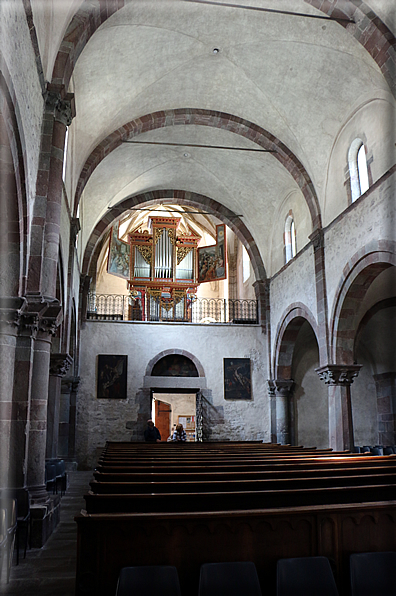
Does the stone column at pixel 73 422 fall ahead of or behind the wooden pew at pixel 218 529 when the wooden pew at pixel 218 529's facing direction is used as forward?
behind

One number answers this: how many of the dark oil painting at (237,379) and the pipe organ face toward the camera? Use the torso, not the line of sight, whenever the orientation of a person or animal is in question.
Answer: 2

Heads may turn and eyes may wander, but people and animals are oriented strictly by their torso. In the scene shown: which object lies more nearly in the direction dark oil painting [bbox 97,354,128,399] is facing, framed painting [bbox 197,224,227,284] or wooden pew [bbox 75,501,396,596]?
the wooden pew

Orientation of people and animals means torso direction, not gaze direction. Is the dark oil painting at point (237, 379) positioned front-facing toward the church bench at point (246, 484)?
yes

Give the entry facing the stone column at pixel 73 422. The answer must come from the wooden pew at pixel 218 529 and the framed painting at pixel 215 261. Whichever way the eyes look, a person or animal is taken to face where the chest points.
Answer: the framed painting

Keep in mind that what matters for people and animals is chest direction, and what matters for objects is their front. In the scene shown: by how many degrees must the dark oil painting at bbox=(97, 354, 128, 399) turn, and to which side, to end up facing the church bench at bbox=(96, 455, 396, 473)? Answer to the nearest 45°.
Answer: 0° — it already faces it

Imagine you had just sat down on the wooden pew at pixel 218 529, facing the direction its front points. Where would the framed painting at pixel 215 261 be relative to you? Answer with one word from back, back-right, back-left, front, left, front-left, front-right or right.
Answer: back

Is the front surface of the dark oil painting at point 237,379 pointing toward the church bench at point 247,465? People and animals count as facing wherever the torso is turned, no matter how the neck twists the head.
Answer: yes

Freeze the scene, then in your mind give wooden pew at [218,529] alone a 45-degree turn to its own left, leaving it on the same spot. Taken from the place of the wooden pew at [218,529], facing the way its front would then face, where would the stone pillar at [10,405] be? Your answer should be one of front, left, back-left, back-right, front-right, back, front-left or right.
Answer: back

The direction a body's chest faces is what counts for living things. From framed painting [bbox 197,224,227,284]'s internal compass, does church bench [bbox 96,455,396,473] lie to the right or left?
on its left

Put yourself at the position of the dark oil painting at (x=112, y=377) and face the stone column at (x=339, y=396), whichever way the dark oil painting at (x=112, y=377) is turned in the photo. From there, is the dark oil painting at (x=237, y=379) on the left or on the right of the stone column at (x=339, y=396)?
left

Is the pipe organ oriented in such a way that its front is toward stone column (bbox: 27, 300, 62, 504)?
yes

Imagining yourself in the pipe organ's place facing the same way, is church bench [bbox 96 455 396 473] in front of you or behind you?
in front

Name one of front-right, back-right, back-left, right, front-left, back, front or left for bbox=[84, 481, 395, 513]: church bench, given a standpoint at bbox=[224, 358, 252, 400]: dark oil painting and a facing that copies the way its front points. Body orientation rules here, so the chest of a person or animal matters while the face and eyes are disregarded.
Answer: front

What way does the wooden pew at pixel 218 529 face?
toward the camera

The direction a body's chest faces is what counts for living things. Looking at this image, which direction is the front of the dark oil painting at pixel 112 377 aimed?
toward the camera
